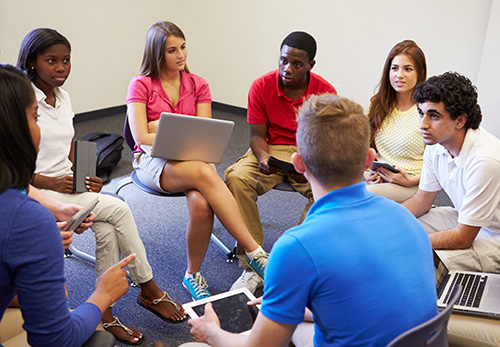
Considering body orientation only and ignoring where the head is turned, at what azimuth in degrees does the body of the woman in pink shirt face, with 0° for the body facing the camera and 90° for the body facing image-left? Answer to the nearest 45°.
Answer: approximately 315°

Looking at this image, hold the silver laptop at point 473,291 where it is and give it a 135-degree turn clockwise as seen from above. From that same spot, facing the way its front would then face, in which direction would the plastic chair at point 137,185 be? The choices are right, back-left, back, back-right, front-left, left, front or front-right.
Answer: front-right

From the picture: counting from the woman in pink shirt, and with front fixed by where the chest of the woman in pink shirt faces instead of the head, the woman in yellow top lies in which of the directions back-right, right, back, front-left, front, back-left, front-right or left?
front-left

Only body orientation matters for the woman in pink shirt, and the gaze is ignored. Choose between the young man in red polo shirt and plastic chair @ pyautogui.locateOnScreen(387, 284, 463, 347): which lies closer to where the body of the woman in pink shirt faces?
the plastic chair

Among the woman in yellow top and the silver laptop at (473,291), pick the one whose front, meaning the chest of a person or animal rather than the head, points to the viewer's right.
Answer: the silver laptop

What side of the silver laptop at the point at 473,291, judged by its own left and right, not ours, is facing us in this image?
right

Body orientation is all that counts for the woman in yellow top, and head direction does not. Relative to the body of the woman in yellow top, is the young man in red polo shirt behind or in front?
in front

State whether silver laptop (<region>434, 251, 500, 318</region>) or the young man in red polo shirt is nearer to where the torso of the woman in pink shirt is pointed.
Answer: the silver laptop

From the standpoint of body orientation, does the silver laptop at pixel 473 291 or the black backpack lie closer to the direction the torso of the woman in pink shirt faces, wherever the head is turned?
the silver laptop

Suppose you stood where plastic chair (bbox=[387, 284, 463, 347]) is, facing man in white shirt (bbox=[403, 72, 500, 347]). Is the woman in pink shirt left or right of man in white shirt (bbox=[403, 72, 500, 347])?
left

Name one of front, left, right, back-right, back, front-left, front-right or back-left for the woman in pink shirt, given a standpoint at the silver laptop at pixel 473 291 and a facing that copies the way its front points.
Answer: back

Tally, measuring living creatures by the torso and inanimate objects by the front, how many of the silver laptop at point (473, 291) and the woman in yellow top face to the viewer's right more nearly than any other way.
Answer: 1

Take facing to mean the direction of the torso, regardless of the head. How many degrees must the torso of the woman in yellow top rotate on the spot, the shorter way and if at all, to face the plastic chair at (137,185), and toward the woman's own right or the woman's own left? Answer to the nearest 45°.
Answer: approximately 45° to the woman's own right
